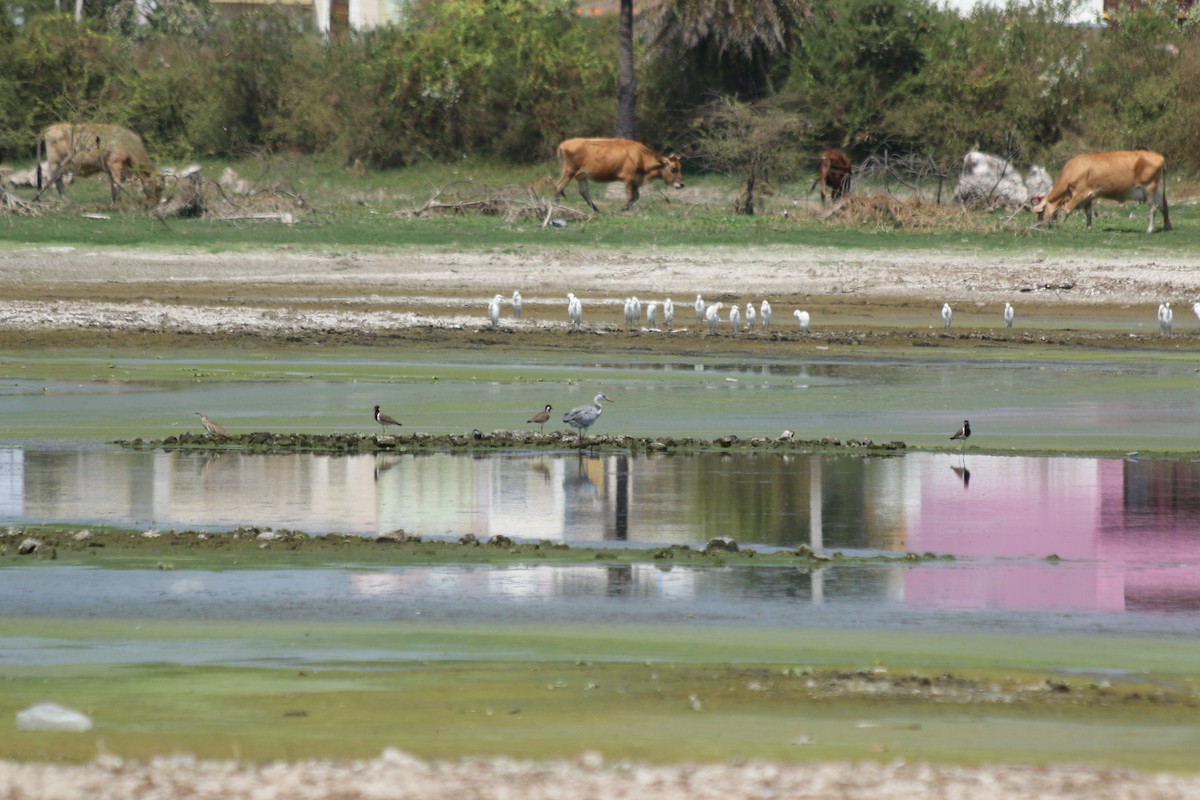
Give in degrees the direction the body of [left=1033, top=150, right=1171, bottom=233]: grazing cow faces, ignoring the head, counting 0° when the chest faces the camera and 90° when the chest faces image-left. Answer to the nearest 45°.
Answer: approximately 90°

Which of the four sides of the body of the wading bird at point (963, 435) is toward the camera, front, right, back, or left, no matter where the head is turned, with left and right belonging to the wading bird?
right

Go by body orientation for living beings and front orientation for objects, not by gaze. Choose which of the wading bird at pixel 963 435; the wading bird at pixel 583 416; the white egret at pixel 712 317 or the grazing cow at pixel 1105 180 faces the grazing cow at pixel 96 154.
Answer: the grazing cow at pixel 1105 180

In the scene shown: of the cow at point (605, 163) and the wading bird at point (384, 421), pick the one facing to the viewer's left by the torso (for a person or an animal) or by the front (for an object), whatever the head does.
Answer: the wading bird

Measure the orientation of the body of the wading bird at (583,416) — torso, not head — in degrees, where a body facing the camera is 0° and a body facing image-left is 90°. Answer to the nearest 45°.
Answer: approximately 270°

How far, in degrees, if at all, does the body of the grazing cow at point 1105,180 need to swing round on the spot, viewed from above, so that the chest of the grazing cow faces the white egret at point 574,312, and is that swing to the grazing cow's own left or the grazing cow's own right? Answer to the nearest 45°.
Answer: approximately 45° to the grazing cow's own left

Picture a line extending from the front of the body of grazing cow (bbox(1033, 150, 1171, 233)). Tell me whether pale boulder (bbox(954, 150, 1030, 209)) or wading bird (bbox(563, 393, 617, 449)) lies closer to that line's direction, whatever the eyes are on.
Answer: the pale boulder

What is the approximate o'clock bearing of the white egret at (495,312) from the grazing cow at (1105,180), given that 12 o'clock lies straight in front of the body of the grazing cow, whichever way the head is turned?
The white egret is roughly at 10 o'clock from the grazing cow.

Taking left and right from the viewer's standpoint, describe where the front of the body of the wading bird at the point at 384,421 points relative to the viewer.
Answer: facing to the left of the viewer

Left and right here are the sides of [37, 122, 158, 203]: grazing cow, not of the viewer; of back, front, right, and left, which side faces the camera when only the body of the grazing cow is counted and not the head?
right
